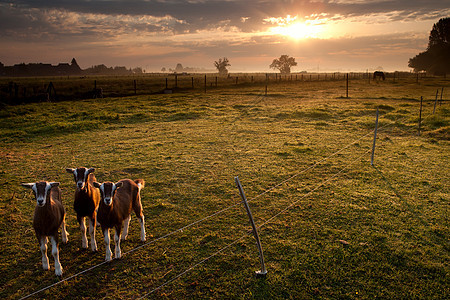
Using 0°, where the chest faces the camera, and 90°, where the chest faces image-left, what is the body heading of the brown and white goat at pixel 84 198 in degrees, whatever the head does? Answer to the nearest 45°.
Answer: approximately 0°

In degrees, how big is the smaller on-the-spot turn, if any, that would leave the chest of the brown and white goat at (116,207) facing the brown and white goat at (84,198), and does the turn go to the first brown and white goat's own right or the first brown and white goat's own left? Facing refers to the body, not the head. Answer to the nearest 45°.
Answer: approximately 90° to the first brown and white goat's own right

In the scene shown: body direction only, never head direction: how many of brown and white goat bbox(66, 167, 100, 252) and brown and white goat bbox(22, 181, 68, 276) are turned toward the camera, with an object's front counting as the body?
2

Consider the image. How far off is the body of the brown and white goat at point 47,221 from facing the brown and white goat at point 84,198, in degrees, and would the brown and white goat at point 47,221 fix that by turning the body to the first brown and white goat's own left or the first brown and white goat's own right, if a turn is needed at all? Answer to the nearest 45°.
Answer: approximately 135° to the first brown and white goat's own left

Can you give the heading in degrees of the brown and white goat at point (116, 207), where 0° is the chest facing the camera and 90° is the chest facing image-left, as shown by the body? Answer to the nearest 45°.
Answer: approximately 45°

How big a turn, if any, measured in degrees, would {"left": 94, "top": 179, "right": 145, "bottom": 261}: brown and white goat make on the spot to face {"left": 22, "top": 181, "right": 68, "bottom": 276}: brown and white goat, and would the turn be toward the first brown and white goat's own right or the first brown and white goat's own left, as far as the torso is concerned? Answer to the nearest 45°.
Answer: approximately 45° to the first brown and white goat's own right
